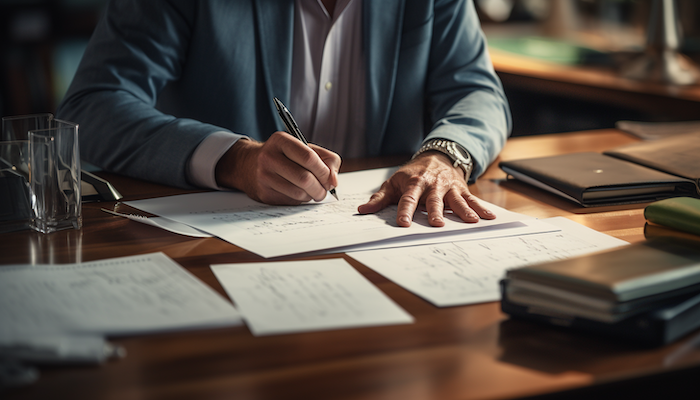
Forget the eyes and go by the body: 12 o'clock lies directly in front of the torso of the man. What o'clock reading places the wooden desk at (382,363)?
The wooden desk is roughly at 12 o'clock from the man.

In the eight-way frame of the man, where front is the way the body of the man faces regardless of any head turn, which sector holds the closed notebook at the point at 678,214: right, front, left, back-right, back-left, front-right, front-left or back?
front-left

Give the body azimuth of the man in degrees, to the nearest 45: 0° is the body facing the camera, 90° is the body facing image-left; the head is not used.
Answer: approximately 0°

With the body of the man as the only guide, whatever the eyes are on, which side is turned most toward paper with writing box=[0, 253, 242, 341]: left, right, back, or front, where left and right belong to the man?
front

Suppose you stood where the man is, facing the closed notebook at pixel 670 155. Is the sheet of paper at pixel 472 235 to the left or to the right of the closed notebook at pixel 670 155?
right

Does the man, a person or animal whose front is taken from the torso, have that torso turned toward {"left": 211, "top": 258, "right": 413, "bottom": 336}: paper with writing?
yes

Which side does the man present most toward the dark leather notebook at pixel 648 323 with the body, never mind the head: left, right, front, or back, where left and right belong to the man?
front
